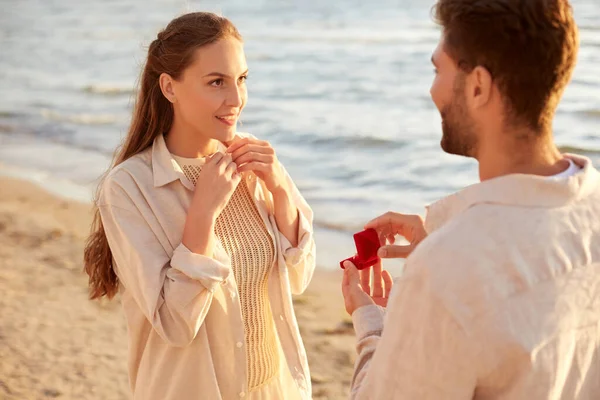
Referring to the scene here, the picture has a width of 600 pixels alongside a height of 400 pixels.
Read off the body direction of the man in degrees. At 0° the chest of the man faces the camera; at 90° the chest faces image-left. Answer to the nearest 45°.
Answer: approximately 135°

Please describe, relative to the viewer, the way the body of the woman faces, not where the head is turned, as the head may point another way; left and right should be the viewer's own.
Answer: facing the viewer and to the right of the viewer

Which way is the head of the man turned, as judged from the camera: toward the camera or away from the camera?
away from the camera

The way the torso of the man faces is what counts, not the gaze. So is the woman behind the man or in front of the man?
in front

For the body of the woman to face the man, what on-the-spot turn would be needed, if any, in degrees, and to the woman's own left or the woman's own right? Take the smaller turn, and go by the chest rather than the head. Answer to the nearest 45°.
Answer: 0° — they already face them

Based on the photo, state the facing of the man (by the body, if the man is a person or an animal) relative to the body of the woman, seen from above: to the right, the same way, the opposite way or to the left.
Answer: the opposite way
